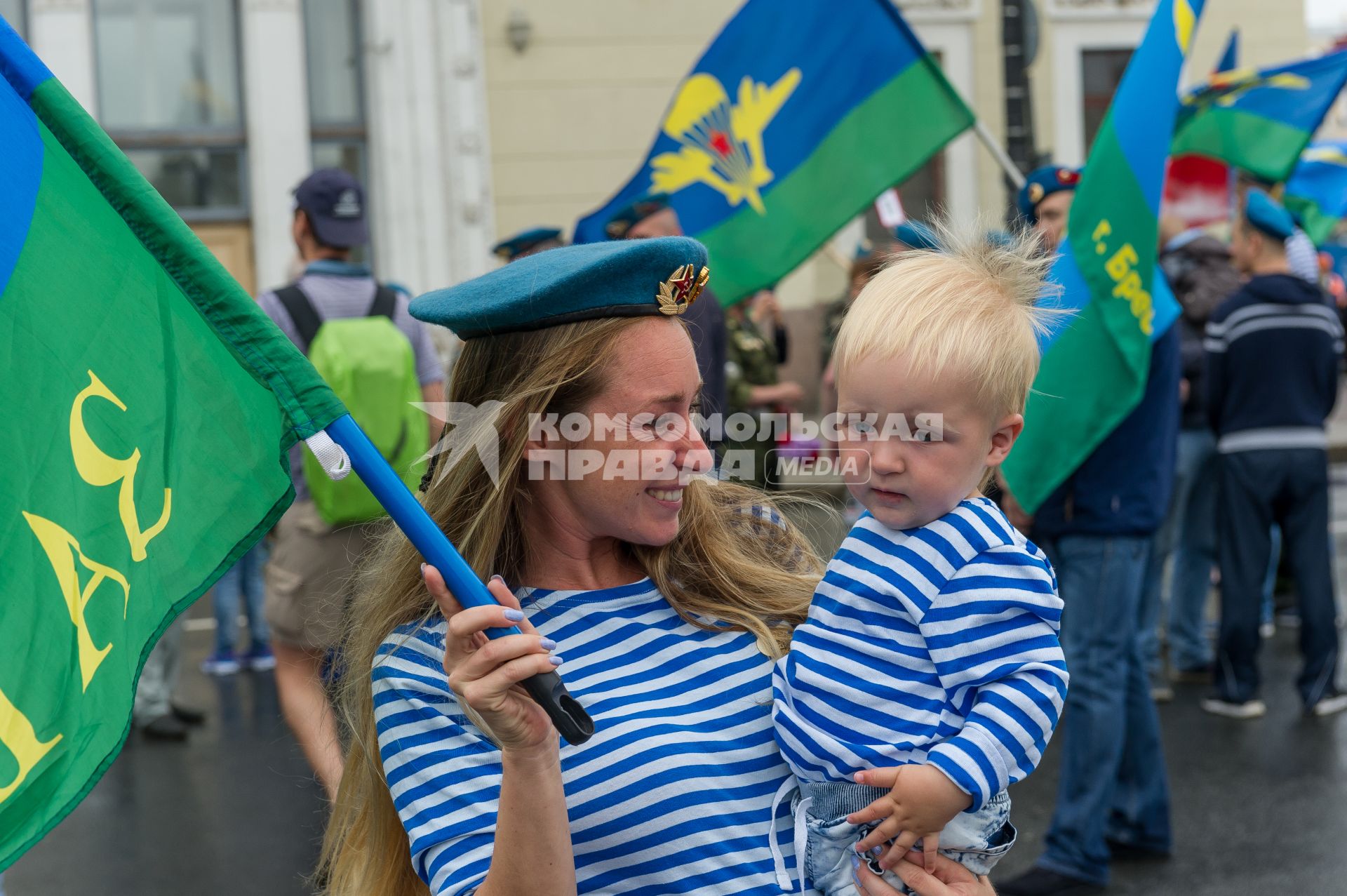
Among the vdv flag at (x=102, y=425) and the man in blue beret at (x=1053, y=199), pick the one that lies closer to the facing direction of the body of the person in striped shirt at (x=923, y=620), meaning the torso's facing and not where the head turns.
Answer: the vdv flag

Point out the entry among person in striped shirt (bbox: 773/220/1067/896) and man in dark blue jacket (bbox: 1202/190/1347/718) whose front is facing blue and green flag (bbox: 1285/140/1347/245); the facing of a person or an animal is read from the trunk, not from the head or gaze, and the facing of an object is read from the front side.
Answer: the man in dark blue jacket

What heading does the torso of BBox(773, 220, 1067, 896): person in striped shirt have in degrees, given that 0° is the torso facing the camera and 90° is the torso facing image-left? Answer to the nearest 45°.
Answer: approximately 45°

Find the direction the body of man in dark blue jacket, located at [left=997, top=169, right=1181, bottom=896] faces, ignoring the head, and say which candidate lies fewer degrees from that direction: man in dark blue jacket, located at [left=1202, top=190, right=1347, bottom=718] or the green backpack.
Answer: the green backpack

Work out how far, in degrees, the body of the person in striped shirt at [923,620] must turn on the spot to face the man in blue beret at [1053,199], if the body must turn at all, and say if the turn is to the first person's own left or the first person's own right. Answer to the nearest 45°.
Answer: approximately 135° to the first person's own right

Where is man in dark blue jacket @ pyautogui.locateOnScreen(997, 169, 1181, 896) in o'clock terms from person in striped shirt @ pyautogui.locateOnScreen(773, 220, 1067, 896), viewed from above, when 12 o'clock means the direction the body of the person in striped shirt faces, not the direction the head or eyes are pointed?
The man in dark blue jacket is roughly at 5 o'clock from the person in striped shirt.

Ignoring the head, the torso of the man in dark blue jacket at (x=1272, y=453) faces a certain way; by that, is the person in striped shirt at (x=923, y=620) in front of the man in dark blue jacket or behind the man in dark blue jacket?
behind

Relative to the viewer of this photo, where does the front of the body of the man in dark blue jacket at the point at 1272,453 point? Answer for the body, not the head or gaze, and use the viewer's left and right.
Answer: facing away from the viewer

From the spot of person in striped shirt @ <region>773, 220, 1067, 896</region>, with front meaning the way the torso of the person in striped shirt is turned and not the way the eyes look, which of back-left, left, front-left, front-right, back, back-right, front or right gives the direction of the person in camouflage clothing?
back-right

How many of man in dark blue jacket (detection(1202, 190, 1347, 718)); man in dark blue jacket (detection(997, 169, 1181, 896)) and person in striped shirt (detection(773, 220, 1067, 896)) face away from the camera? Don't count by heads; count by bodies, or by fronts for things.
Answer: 1
